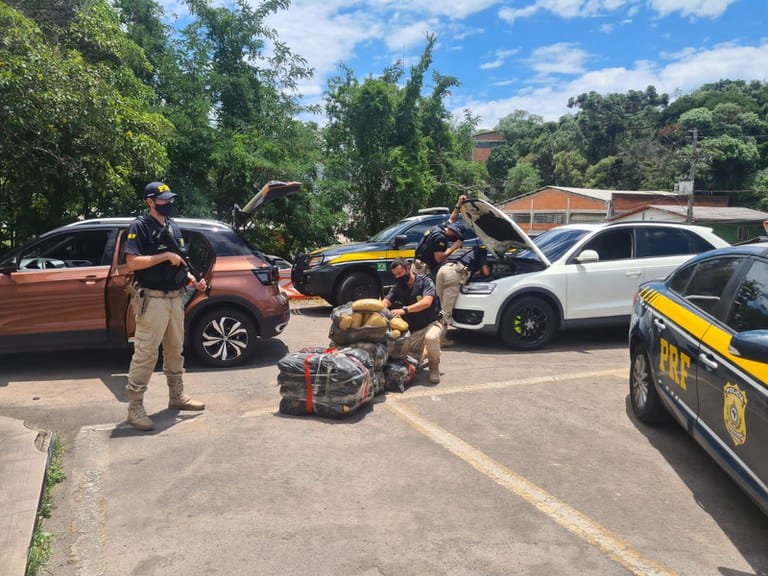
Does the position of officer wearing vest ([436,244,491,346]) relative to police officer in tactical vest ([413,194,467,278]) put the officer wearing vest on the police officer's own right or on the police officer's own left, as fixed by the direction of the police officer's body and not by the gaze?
on the police officer's own right

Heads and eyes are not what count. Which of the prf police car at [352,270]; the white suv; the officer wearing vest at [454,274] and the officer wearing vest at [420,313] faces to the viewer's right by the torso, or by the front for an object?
the officer wearing vest at [454,274]

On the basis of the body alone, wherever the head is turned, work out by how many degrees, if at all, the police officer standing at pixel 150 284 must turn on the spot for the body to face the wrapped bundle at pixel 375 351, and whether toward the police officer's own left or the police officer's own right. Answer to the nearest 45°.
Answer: approximately 45° to the police officer's own left

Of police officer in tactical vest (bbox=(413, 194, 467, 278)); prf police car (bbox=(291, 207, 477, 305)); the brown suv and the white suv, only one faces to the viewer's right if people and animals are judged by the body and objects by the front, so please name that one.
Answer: the police officer in tactical vest

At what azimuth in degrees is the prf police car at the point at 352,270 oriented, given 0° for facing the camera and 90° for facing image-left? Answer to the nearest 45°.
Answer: approximately 45°

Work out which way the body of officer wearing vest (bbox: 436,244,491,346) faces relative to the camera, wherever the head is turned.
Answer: to the viewer's right

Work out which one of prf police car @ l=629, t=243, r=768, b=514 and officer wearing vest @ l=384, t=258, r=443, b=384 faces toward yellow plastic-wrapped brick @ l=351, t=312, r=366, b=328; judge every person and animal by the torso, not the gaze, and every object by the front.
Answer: the officer wearing vest

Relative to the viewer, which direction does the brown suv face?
to the viewer's left

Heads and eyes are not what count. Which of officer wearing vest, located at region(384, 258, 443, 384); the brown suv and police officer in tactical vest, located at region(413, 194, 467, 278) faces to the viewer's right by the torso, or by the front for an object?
the police officer in tactical vest

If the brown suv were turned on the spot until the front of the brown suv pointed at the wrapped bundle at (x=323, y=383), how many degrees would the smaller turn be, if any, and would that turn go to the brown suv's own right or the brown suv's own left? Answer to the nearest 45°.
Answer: approximately 135° to the brown suv's own left

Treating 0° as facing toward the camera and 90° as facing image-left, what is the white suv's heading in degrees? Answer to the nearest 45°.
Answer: approximately 90°
